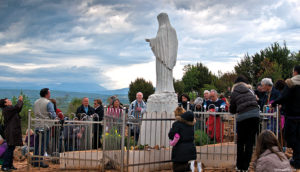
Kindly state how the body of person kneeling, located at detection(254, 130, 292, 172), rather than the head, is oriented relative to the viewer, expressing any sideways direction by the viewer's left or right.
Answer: facing away from the viewer and to the left of the viewer
